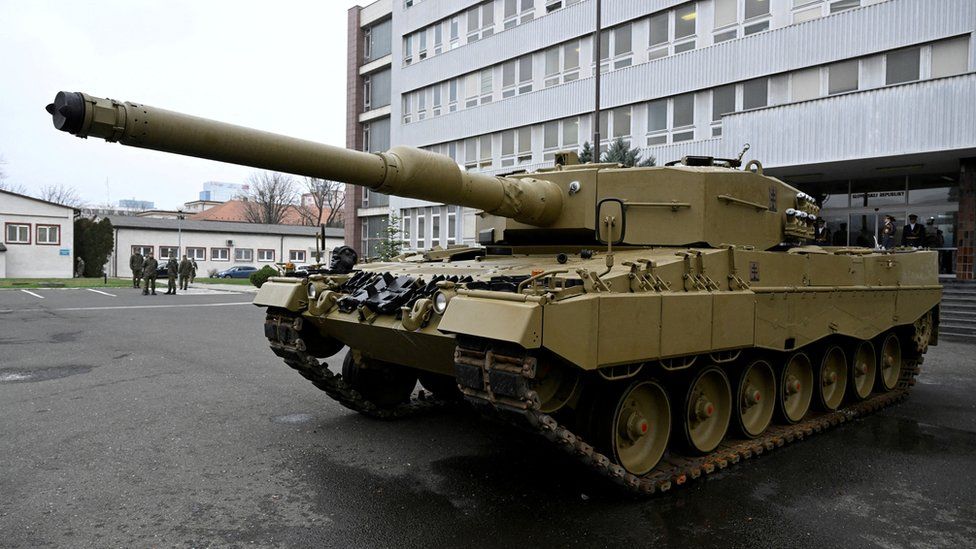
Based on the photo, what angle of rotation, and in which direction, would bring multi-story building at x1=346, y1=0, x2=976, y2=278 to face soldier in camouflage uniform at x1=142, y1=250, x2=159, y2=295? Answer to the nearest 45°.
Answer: approximately 45° to its right

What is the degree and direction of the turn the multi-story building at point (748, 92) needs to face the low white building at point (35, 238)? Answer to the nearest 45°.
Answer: approximately 45° to its right

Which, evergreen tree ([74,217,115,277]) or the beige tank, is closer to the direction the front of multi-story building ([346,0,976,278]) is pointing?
the beige tank

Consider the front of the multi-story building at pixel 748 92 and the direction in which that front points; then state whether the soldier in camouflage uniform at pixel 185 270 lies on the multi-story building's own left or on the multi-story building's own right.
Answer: on the multi-story building's own right

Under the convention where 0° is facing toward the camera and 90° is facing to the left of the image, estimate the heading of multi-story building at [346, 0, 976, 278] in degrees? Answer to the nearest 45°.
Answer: approximately 45°

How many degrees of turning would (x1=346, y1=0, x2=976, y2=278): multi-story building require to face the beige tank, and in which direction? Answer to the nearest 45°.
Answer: approximately 45° to its left
